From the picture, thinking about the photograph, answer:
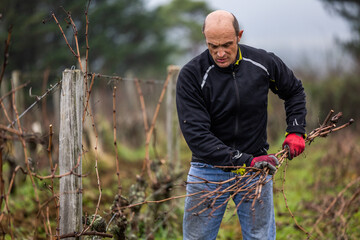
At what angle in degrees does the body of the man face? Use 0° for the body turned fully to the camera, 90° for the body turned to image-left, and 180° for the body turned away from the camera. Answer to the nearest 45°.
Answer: approximately 0°

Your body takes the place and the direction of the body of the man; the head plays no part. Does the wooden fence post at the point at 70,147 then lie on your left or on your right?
on your right

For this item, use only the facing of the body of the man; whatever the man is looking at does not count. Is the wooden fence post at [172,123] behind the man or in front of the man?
behind
